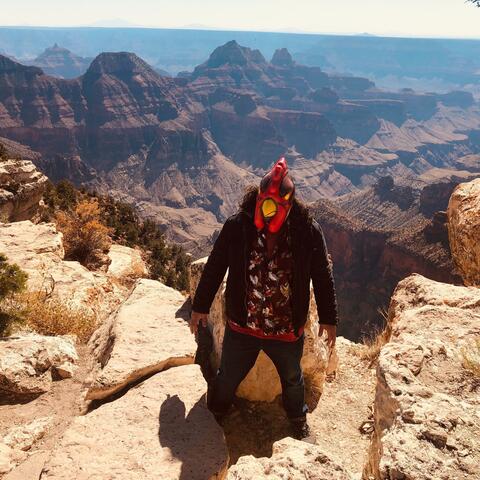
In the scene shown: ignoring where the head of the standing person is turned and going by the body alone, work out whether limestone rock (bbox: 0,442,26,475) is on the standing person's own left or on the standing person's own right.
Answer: on the standing person's own right

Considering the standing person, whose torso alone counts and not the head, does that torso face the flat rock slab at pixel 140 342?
no

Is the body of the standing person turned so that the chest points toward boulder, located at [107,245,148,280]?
no

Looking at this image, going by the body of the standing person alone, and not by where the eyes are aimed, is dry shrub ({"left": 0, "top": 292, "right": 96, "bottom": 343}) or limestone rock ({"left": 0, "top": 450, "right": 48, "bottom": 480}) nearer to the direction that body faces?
the limestone rock

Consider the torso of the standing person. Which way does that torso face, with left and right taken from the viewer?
facing the viewer

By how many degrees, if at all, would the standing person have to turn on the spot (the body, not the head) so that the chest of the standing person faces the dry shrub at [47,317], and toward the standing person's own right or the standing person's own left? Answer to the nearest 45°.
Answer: approximately 135° to the standing person's own right

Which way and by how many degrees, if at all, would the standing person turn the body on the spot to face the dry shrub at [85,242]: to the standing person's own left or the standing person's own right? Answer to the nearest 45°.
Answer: approximately 135° to the standing person's own right

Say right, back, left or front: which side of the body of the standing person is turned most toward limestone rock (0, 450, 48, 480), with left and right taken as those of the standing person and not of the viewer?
right

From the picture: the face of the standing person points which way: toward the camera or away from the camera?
toward the camera

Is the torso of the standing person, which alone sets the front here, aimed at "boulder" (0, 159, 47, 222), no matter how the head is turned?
no

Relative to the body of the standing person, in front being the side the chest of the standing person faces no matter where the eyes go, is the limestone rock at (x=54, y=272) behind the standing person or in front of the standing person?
behind

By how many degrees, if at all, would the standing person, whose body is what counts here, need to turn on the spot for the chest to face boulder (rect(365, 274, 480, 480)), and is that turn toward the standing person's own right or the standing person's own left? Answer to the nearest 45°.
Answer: approximately 45° to the standing person's own left

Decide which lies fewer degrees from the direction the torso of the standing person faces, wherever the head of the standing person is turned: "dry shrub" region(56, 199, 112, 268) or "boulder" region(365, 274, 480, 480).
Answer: the boulder

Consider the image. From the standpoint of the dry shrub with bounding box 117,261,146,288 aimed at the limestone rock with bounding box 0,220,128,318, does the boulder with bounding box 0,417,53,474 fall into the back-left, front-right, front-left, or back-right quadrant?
front-left

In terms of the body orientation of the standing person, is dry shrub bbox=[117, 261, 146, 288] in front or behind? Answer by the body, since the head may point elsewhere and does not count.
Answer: behind
